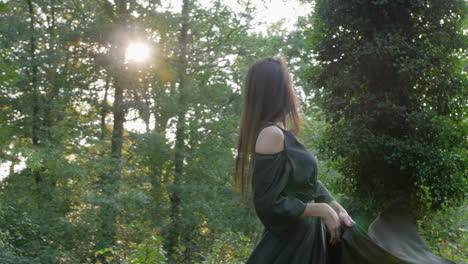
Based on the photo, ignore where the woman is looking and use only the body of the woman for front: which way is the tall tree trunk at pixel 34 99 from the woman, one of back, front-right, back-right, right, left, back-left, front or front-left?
back-left

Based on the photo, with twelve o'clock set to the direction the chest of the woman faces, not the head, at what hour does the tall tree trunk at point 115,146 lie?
The tall tree trunk is roughly at 8 o'clock from the woman.

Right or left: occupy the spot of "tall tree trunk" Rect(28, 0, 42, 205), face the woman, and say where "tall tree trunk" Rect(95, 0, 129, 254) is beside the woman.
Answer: left

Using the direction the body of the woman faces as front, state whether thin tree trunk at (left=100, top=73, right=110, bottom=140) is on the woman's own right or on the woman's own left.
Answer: on the woman's own left

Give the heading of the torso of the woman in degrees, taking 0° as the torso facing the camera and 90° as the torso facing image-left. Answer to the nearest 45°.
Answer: approximately 270°

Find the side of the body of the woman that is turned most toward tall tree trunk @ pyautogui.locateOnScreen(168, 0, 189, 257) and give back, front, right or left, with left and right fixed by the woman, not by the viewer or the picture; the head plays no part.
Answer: left

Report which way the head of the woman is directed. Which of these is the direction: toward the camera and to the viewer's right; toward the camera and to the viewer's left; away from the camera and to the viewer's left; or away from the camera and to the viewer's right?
away from the camera and to the viewer's right

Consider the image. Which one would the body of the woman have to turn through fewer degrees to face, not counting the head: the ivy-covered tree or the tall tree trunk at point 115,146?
the ivy-covered tree
